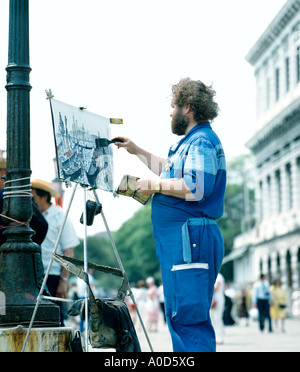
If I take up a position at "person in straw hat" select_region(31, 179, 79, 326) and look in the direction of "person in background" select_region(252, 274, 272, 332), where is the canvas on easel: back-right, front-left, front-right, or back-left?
back-right

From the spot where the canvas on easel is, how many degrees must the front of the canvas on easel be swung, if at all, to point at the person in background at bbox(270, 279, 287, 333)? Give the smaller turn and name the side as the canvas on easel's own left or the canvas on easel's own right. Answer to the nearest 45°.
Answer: approximately 135° to the canvas on easel's own left

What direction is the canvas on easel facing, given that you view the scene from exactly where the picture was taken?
facing the viewer and to the right of the viewer

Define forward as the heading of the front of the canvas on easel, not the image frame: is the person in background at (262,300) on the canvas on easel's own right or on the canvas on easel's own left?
on the canvas on easel's own left

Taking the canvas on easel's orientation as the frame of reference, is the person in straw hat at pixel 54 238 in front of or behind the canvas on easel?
behind

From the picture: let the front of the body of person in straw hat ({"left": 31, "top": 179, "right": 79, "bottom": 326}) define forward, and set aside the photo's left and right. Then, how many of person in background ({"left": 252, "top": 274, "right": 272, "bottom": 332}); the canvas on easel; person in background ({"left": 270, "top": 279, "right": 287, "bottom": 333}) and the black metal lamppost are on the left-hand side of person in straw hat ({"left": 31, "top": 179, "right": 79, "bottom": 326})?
2
